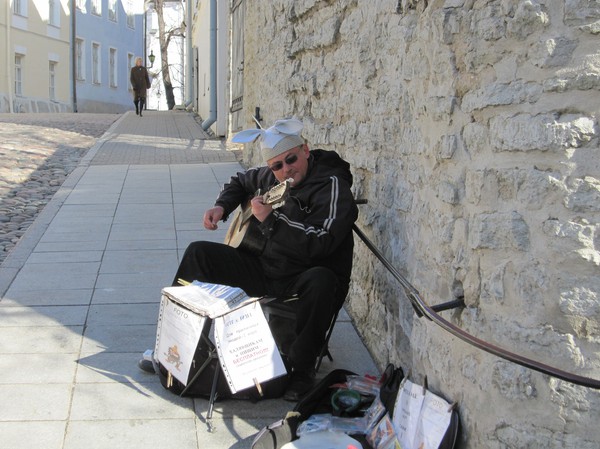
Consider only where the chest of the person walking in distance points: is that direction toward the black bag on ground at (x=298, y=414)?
yes

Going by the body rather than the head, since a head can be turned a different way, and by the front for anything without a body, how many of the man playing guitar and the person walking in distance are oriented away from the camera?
0

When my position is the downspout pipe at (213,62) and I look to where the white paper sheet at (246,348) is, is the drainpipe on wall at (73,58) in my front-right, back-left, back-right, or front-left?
back-right

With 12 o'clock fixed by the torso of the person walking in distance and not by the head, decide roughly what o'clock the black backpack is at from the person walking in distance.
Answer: The black backpack is roughly at 12 o'clock from the person walking in distance.

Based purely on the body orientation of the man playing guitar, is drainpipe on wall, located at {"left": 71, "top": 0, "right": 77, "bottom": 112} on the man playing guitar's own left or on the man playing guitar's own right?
on the man playing guitar's own right

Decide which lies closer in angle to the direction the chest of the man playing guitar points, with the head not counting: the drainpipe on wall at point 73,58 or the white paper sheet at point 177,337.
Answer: the white paper sheet

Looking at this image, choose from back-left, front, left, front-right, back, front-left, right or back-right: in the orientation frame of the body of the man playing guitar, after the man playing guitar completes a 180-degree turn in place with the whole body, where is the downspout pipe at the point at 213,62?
front-left

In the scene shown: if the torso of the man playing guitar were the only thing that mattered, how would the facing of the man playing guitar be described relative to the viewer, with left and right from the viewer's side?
facing the viewer and to the left of the viewer

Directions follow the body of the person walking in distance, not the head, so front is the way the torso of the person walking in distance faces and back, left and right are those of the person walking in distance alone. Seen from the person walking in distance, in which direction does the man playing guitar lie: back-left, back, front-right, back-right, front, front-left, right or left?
front

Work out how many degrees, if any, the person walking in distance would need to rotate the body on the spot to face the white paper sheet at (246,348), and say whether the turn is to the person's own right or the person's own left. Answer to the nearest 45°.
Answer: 0° — they already face it

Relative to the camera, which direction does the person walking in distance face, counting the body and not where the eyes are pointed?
toward the camera

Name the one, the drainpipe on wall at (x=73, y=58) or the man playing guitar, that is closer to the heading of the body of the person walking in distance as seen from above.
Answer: the man playing guitar
